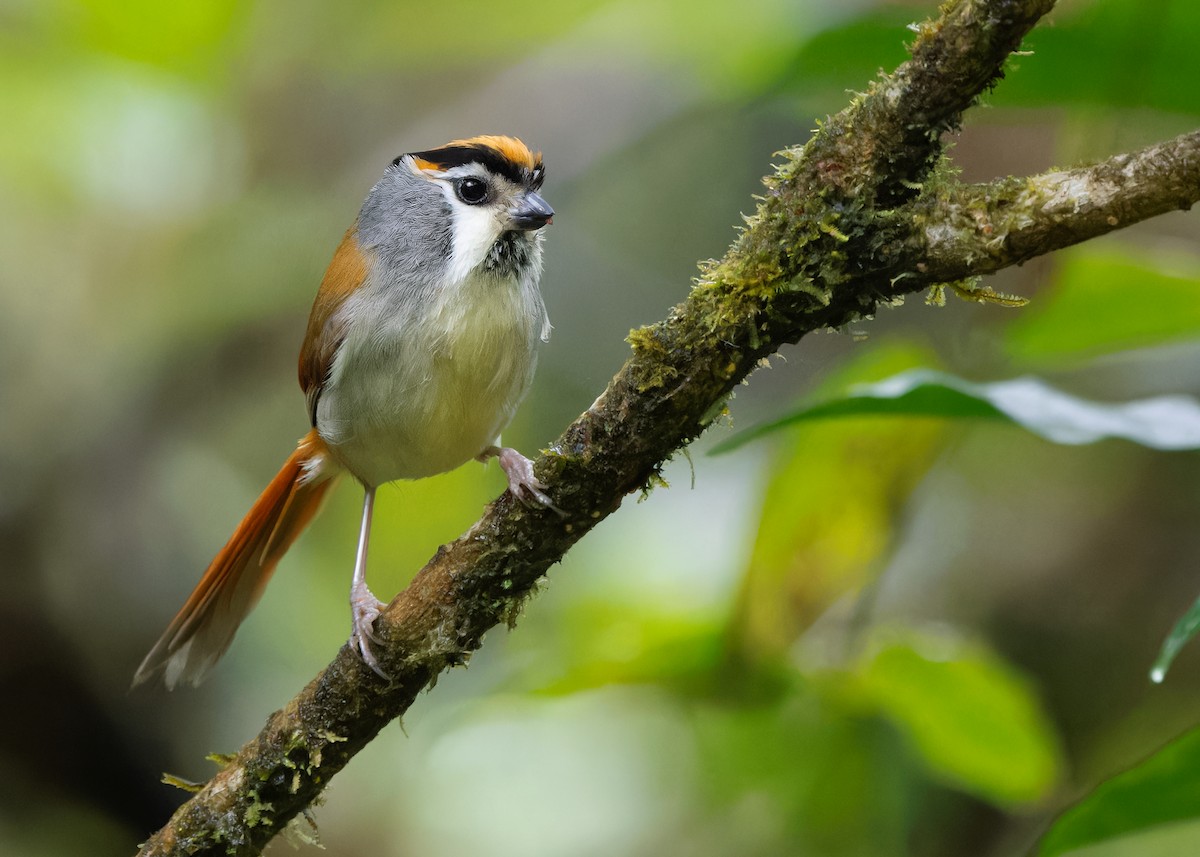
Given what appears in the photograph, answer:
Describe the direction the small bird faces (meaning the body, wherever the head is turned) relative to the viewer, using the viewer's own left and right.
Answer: facing the viewer and to the right of the viewer
